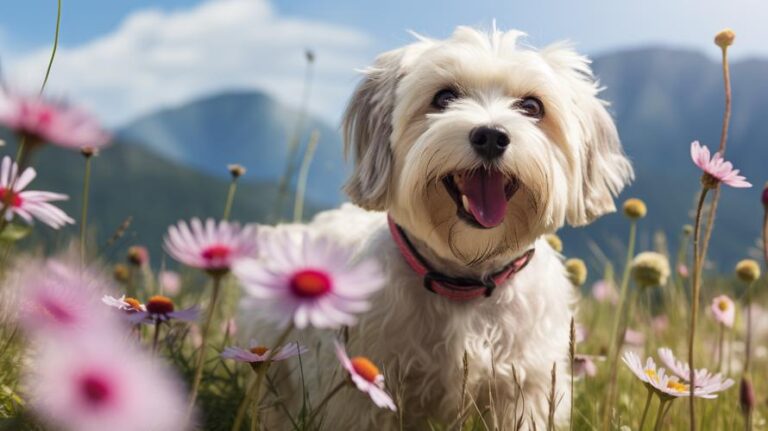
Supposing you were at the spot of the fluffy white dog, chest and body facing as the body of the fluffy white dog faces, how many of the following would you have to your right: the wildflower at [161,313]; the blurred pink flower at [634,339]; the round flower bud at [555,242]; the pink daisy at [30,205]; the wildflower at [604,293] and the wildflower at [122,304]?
3

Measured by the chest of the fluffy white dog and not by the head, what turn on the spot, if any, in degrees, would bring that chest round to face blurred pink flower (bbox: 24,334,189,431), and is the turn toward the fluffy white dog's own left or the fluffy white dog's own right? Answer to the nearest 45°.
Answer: approximately 45° to the fluffy white dog's own right

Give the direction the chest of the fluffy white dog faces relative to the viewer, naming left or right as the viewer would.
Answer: facing the viewer and to the right of the viewer

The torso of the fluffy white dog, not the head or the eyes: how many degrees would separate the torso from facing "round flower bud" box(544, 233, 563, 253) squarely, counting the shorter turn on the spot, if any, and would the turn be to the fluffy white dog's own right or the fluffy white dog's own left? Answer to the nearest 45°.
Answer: approximately 90° to the fluffy white dog's own left

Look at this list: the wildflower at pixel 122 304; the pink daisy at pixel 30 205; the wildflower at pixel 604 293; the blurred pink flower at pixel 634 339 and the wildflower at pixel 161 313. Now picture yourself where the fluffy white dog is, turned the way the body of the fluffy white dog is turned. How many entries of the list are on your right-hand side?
3

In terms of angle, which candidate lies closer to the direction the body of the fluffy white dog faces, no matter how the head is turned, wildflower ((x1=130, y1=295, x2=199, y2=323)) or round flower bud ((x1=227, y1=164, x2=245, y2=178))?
the wildflower

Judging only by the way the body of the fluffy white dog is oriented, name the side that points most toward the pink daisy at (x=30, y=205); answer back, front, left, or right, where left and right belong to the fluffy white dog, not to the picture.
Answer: right

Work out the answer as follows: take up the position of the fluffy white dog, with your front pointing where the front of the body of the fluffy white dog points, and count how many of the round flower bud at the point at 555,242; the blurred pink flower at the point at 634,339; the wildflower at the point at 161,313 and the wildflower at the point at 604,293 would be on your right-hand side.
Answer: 1
